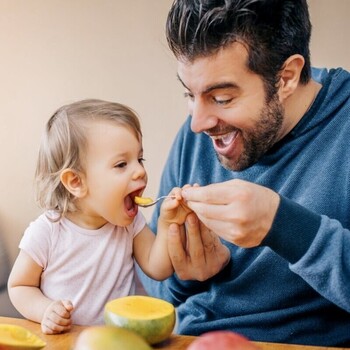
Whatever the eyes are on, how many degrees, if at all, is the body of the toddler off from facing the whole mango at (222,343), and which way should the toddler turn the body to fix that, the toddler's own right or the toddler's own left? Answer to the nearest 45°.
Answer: approximately 45° to the toddler's own right

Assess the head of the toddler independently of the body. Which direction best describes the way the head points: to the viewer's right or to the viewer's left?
to the viewer's right

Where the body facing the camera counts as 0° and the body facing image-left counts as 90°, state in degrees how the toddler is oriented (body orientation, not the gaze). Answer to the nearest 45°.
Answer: approximately 315°

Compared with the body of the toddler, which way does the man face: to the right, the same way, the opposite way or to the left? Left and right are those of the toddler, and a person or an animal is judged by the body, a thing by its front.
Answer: to the right

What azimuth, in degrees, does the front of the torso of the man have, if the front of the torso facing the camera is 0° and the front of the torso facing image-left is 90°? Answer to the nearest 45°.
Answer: approximately 45°
